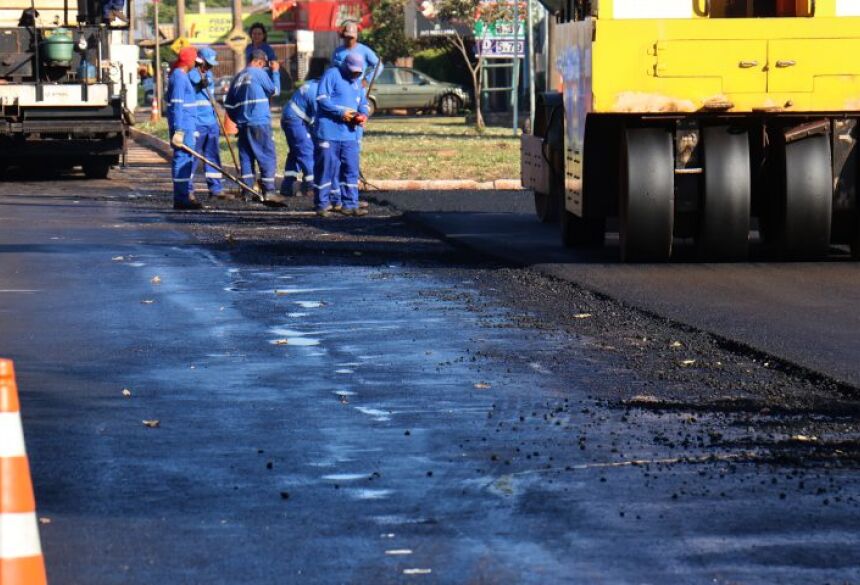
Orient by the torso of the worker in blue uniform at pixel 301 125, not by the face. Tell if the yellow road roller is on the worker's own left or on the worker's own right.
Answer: on the worker's own right

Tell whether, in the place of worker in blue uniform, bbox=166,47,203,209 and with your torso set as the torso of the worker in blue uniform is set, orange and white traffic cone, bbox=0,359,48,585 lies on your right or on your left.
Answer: on your right

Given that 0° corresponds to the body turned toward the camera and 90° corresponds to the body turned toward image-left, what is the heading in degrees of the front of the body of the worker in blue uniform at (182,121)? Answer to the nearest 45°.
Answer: approximately 270°

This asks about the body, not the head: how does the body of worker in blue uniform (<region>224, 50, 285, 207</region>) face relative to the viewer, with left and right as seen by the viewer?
facing away from the viewer and to the right of the viewer

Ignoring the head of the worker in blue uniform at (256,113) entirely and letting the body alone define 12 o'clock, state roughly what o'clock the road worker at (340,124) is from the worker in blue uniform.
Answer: The road worker is roughly at 4 o'clock from the worker in blue uniform.

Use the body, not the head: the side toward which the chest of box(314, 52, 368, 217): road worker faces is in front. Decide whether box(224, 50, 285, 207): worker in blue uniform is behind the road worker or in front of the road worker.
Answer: behind
